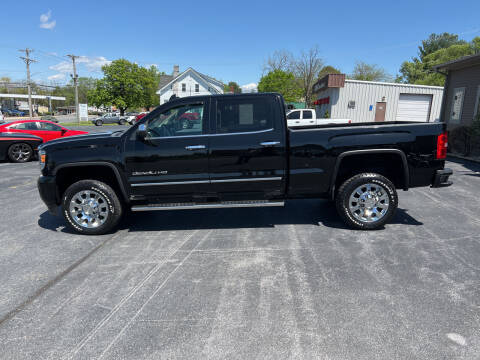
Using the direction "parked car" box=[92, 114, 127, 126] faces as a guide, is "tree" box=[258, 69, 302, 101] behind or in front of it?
behind

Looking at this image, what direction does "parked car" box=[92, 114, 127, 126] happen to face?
to the viewer's left

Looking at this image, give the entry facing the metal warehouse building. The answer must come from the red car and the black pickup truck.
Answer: the red car

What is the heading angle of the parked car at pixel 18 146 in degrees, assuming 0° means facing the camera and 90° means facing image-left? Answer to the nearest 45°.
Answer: approximately 270°

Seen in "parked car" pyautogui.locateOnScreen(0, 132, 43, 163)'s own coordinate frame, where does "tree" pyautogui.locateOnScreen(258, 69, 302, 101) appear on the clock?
The tree is roughly at 11 o'clock from the parked car.

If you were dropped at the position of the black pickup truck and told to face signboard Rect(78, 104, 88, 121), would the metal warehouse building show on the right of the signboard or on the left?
right

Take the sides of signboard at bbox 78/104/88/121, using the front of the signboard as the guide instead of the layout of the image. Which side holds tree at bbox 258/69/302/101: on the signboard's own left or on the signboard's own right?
on the signboard's own left

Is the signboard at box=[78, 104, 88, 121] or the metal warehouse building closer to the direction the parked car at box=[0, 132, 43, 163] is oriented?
the metal warehouse building

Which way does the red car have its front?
to the viewer's right

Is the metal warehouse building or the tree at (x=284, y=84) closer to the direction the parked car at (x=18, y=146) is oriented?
the metal warehouse building

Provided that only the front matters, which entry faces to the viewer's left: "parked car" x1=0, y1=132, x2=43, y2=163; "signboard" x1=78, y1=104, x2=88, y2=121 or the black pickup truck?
the black pickup truck
